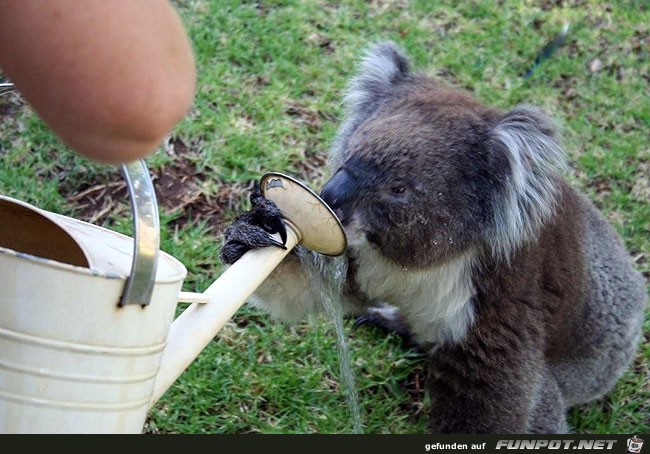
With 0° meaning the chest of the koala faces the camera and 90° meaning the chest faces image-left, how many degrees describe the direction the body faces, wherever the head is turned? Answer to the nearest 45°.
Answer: approximately 45°
